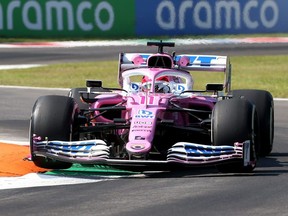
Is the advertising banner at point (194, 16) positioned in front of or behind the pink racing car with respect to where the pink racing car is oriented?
behind

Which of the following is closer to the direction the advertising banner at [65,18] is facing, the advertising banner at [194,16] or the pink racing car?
the pink racing car

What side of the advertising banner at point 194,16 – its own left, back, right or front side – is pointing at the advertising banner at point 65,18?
right

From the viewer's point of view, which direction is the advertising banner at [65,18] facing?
toward the camera

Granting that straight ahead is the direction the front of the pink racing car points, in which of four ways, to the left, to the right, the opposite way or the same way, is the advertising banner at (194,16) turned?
the same way

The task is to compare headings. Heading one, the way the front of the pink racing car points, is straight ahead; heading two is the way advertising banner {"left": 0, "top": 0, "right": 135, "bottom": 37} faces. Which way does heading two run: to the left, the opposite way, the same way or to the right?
the same way

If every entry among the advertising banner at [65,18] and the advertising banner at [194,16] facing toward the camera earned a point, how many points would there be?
2

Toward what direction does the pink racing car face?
toward the camera

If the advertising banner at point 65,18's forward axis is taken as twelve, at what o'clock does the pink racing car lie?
The pink racing car is roughly at 12 o'clock from the advertising banner.

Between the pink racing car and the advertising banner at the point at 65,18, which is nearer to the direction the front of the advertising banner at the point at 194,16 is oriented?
the pink racing car

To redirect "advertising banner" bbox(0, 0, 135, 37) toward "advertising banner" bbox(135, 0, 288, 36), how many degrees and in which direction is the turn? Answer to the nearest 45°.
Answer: approximately 90° to its left

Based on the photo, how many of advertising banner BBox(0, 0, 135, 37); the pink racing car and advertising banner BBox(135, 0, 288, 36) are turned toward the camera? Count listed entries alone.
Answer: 3

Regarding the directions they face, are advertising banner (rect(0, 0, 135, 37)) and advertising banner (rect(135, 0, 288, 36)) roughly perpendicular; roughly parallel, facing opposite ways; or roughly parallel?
roughly parallel

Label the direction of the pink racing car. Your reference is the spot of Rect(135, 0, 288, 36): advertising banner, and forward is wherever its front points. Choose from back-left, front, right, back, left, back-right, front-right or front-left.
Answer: front
